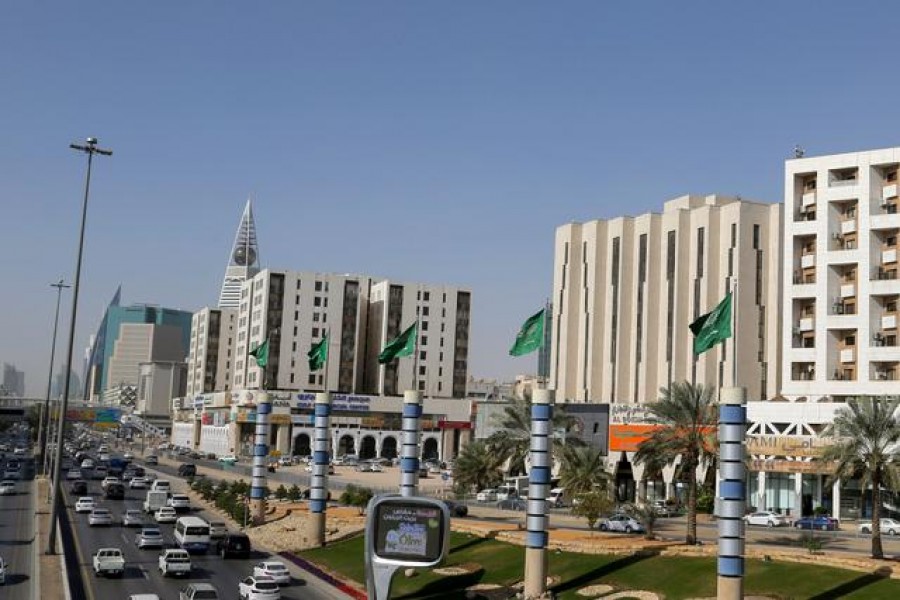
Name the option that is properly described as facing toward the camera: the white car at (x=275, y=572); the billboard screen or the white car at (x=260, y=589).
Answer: the billboard screen

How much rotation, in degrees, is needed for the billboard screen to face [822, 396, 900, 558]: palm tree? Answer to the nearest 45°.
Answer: approximately 135° to its left

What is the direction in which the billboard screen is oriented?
toward the camera

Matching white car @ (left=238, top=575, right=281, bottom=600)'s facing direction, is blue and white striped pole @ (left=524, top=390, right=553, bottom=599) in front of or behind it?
behind

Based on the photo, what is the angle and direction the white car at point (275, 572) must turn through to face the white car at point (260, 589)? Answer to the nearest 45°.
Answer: approximately 135° to its left
